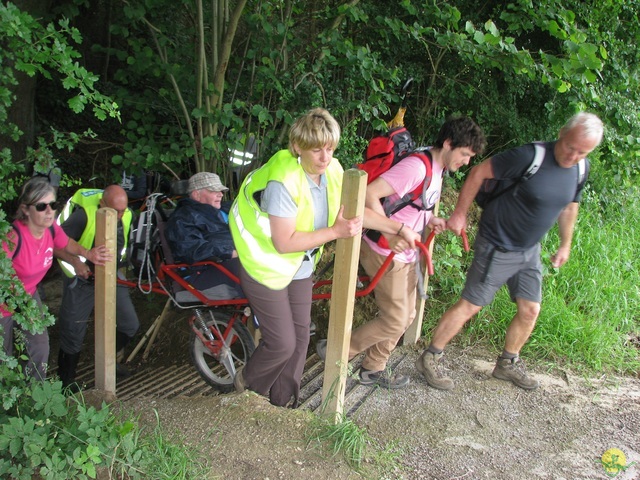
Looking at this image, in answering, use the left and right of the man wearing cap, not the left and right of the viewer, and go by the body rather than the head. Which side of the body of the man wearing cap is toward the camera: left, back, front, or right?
right

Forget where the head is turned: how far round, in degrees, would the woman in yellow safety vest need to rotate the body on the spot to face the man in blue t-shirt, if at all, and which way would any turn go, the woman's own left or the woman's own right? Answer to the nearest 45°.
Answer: approximately 90° to the woman's own left

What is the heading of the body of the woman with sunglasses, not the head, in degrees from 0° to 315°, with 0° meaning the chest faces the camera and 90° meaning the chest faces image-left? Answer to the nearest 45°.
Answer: approximately 315°

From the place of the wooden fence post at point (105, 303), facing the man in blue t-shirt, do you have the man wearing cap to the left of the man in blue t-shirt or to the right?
left

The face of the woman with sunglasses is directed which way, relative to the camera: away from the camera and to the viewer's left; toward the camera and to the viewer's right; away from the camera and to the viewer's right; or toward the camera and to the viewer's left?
toward the camera and to the viewer's right
